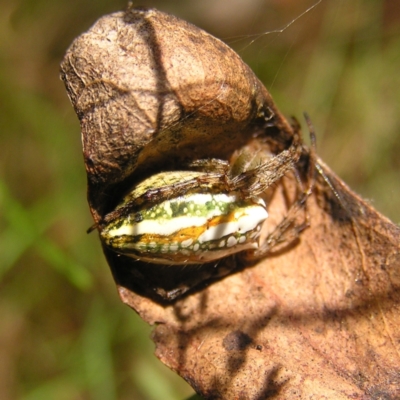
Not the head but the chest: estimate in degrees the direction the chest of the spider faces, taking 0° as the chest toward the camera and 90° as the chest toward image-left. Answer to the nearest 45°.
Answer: approximately 270°
